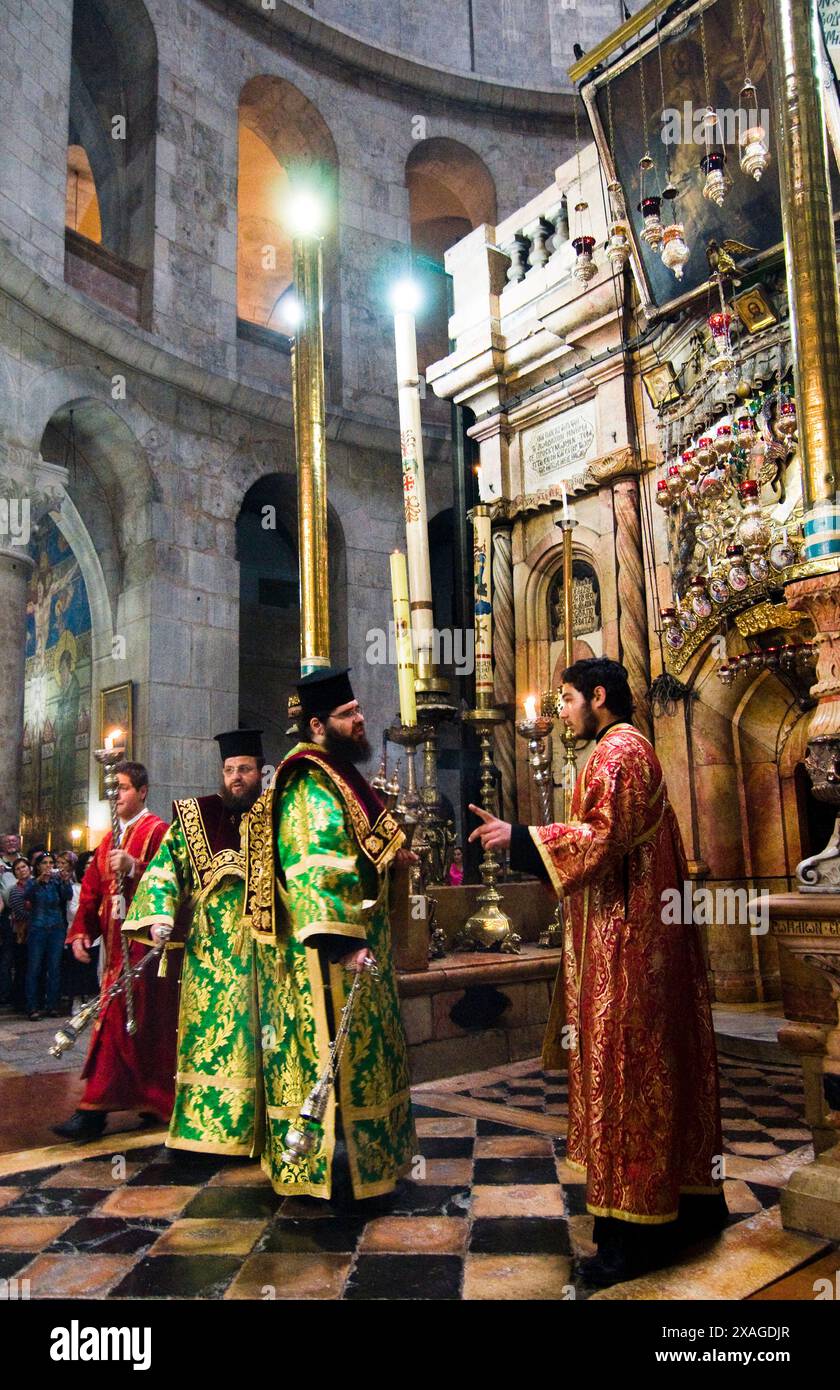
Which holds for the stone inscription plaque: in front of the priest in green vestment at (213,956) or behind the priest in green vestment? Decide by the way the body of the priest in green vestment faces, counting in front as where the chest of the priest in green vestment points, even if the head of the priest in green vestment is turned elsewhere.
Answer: behind

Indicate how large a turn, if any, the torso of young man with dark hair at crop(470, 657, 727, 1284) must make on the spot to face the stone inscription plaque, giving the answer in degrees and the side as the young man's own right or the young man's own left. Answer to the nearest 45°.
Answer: approximately 90° to the young man's own right

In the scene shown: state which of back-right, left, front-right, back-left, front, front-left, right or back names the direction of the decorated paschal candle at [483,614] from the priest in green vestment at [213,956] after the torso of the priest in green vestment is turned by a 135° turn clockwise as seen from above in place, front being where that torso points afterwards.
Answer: right

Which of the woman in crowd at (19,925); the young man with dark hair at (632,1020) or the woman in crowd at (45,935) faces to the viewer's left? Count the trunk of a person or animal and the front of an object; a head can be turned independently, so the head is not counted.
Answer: the young man with dark hair

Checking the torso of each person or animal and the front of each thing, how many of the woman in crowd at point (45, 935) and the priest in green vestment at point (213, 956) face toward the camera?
2

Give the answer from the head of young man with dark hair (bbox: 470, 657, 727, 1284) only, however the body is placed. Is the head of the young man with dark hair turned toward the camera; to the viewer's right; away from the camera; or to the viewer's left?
to the viewer's left

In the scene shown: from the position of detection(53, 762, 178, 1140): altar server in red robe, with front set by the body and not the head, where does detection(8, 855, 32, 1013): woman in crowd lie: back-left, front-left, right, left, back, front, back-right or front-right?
back-right

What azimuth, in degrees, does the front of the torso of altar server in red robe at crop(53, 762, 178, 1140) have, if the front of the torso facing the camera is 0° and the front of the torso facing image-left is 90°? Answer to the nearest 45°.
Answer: approximately 45°

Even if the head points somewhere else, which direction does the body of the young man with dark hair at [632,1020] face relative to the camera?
to the viewer's left

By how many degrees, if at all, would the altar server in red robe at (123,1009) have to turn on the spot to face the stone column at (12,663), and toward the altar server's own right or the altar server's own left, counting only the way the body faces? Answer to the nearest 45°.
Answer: approximately 135° to the altar server's own right

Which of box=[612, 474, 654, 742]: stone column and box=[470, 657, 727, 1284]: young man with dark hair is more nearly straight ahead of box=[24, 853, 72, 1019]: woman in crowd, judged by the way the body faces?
the young man with dark hair

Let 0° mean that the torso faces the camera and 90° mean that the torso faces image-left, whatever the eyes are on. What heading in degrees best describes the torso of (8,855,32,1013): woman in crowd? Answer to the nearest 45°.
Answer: approximately 315°
